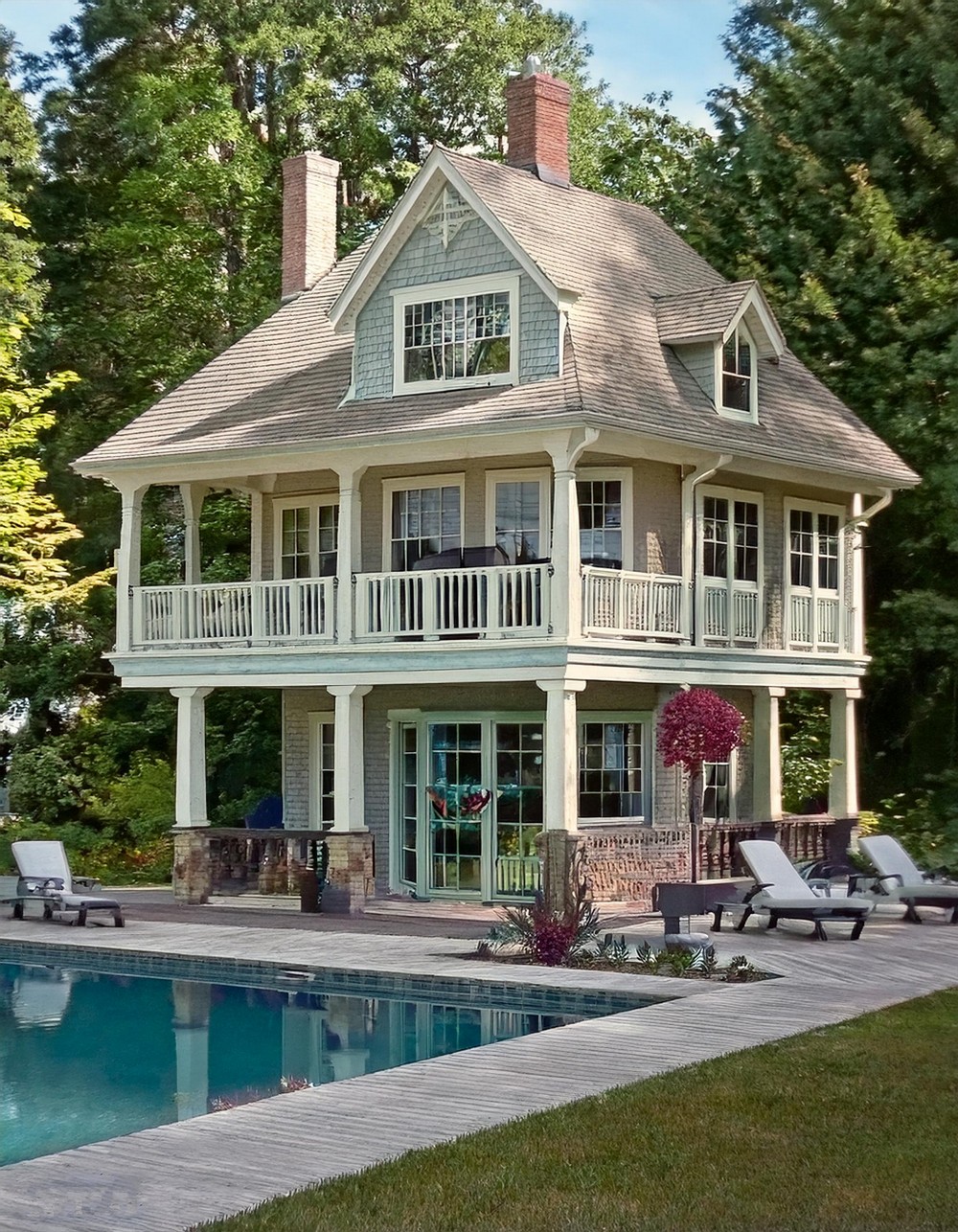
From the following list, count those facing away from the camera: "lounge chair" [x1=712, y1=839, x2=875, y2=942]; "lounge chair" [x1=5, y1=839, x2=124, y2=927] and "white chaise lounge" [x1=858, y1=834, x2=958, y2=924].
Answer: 0

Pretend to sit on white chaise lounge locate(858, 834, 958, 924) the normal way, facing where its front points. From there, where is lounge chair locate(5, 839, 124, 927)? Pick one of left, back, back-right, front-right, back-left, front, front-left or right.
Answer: back-right

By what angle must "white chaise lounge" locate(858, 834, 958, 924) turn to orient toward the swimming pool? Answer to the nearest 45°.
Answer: approximately 90° to its right

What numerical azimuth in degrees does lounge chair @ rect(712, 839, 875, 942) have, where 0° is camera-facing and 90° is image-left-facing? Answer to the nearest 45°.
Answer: approximately 315°

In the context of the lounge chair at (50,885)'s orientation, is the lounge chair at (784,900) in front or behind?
in front

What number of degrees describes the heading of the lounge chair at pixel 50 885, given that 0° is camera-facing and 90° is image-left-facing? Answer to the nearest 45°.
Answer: approximately 315°

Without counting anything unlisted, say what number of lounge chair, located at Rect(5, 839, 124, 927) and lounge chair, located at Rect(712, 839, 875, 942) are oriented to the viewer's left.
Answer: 0

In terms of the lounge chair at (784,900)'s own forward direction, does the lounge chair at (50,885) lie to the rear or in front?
to the rear

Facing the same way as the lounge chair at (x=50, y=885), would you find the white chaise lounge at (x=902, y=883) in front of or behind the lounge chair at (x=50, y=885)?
in front

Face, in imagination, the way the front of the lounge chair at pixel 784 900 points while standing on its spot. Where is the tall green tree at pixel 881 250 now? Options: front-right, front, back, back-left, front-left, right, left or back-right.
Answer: back-left

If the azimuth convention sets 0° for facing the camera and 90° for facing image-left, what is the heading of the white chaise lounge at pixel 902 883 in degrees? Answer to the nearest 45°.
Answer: approximately 315°
